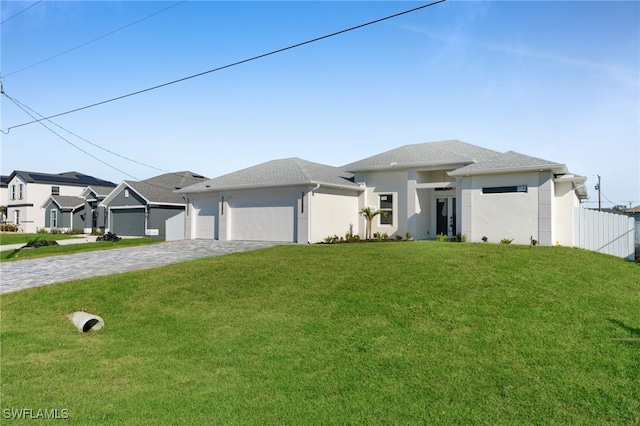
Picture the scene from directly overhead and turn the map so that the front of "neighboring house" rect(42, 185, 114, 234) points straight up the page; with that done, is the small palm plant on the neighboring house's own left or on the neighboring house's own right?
on the neighboring house's own left

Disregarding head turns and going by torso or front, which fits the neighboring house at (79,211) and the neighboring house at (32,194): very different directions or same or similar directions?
same or similar directions

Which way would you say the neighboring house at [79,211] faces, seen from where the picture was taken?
facing the viewer and to the left of the viewer

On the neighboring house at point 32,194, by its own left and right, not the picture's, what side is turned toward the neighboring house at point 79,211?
left

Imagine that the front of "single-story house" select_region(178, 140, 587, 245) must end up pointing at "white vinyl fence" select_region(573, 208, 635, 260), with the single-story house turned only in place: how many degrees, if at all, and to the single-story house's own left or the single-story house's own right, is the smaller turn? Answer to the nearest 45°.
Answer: approximately 135° to the single-story house's own left

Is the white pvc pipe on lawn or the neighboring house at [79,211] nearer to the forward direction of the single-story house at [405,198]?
the white pvc pipe on lawn

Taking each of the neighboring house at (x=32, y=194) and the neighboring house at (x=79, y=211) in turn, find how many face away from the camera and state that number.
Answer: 0

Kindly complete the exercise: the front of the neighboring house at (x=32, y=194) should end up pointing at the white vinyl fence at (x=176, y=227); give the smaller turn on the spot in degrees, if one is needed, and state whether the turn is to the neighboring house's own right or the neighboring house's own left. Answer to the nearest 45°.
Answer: approximately 45° to the neighboring house's own left

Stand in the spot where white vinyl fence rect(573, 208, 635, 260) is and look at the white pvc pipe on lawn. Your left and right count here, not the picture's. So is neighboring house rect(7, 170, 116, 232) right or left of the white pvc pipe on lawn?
right

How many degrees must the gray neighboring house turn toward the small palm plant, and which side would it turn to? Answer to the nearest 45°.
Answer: approximately 90° to its left

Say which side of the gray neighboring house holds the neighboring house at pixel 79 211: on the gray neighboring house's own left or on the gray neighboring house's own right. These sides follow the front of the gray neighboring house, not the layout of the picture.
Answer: on the gray neighboring house's own right

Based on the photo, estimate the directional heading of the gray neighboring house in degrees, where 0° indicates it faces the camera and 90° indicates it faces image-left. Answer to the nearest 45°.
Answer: approximately 45°

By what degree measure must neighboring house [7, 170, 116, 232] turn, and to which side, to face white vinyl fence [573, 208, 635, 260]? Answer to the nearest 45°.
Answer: approximately 90° to its left

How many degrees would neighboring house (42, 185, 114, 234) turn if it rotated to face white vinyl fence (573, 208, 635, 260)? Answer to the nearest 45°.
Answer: approximately 90° to its left
